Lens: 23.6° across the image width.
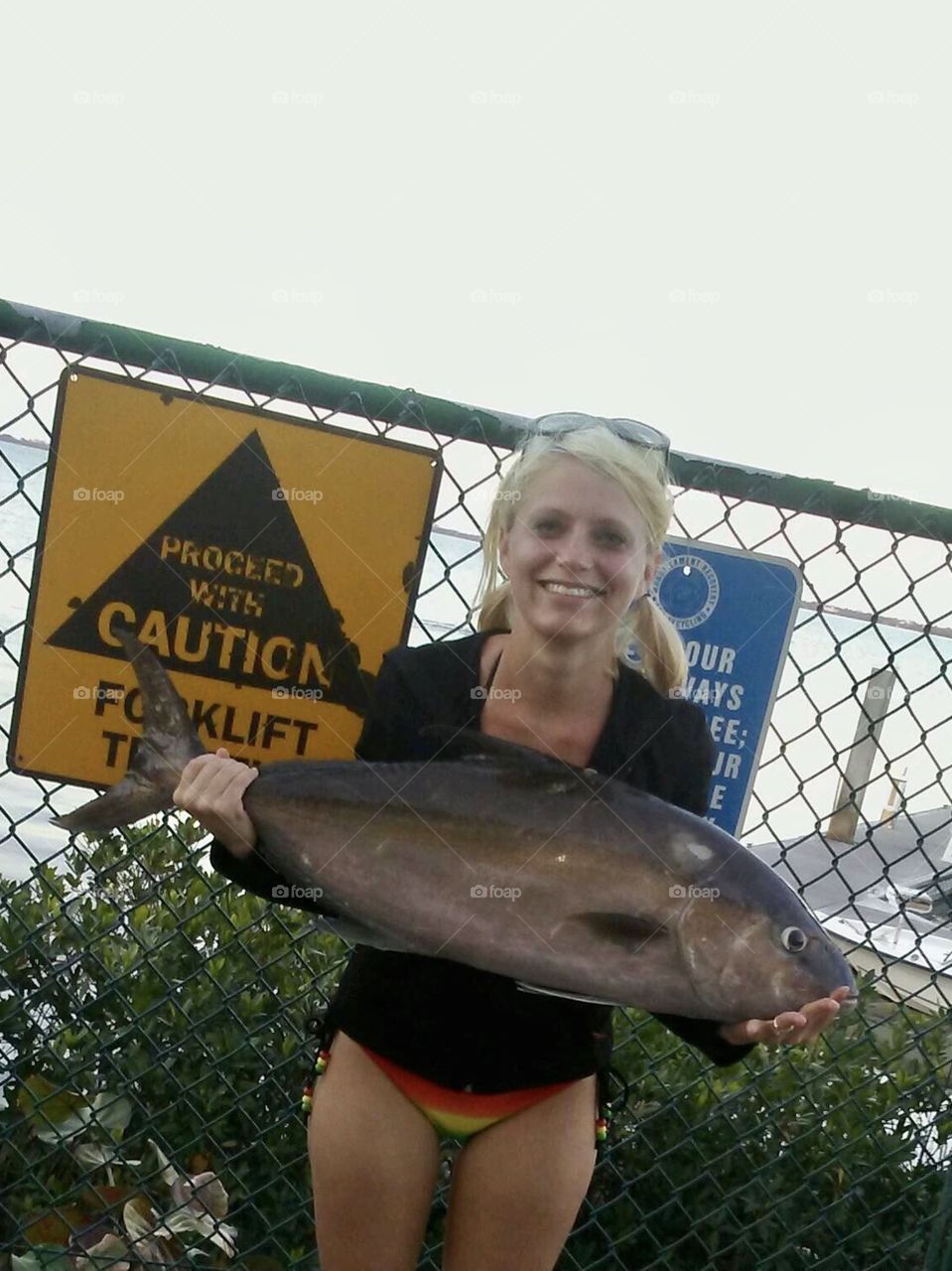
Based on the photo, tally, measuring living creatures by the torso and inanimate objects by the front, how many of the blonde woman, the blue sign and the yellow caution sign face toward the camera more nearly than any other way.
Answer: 3

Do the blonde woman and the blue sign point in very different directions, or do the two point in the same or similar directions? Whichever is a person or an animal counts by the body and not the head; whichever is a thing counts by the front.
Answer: same or similar directions

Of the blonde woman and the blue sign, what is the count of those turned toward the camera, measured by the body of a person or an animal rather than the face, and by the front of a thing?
2

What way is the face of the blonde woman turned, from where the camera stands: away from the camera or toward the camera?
toward the camera

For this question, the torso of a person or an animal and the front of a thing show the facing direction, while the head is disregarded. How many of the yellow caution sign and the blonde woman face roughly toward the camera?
2

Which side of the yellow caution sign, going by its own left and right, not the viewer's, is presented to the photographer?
front

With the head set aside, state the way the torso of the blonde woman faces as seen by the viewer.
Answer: toward the camera

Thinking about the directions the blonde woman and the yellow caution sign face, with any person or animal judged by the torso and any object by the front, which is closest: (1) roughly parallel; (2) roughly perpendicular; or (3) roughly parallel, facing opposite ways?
roughly parallel
